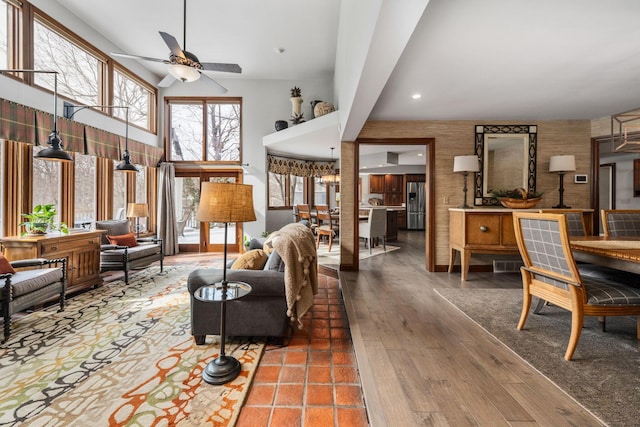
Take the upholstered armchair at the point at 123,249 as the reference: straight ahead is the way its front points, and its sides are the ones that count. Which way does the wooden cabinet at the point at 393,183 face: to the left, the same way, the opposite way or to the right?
to the right

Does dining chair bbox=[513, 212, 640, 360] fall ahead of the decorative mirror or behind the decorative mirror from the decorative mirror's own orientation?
ahead

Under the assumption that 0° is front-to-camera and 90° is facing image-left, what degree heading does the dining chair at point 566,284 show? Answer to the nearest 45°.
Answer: approximately 225°

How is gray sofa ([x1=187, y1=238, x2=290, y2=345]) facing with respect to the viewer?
to the viewer's left

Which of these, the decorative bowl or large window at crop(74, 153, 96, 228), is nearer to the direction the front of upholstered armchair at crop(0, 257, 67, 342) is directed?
the decorative bowl

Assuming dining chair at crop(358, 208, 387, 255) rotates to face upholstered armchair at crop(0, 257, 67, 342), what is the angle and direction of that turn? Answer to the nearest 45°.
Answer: approximately 90° to its left

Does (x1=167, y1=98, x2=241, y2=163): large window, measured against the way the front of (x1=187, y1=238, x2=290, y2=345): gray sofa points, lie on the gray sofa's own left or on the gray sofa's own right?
on the gray sofa's own right

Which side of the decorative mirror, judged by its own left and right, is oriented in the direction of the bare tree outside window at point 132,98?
right

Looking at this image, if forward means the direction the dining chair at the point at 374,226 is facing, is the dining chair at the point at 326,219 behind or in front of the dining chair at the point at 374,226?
in front

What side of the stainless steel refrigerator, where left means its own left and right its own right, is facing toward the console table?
front

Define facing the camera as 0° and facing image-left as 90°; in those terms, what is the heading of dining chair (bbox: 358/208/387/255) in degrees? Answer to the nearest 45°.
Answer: approximately 135°

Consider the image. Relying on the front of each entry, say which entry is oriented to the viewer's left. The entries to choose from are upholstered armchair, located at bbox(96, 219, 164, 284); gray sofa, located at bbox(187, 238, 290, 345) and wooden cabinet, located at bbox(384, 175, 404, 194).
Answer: the gray sofa
